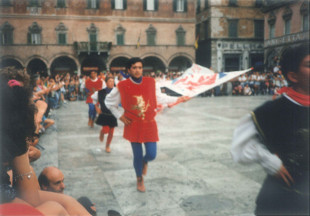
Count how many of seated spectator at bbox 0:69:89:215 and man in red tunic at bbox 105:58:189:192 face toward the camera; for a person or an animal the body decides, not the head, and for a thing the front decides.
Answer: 1

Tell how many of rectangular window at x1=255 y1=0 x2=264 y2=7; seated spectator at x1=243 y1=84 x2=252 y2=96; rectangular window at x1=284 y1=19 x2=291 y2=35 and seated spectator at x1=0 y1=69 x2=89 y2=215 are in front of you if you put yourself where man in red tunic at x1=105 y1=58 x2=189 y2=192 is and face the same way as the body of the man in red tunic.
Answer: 1

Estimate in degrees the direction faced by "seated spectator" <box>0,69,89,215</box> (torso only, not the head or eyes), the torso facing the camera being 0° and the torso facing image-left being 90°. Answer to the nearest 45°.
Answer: approximately 270°

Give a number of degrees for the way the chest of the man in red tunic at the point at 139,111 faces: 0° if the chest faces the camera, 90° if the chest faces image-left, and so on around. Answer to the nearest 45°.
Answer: approximately 0°

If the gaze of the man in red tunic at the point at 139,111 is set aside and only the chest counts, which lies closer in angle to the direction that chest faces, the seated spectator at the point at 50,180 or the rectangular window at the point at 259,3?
the seated spectator

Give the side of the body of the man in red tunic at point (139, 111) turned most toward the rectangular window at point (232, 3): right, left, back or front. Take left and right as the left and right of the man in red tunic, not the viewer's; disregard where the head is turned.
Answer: back

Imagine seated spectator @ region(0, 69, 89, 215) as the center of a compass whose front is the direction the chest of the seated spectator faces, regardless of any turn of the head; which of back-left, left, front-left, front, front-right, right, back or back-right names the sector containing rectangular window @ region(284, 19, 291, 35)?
front-left

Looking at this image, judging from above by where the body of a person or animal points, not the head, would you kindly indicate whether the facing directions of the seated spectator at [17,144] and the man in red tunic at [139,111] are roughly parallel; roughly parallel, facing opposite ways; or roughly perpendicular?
roughly perpendicular

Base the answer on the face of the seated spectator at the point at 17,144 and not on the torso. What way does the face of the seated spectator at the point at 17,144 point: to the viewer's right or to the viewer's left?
to the viewer's right

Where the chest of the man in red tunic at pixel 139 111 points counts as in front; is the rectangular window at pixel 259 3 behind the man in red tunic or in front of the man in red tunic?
behind

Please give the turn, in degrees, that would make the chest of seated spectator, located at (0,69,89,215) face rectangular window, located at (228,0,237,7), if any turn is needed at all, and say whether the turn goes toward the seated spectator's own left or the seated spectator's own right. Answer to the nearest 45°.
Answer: approximately 45° to the seated spectator's own left
